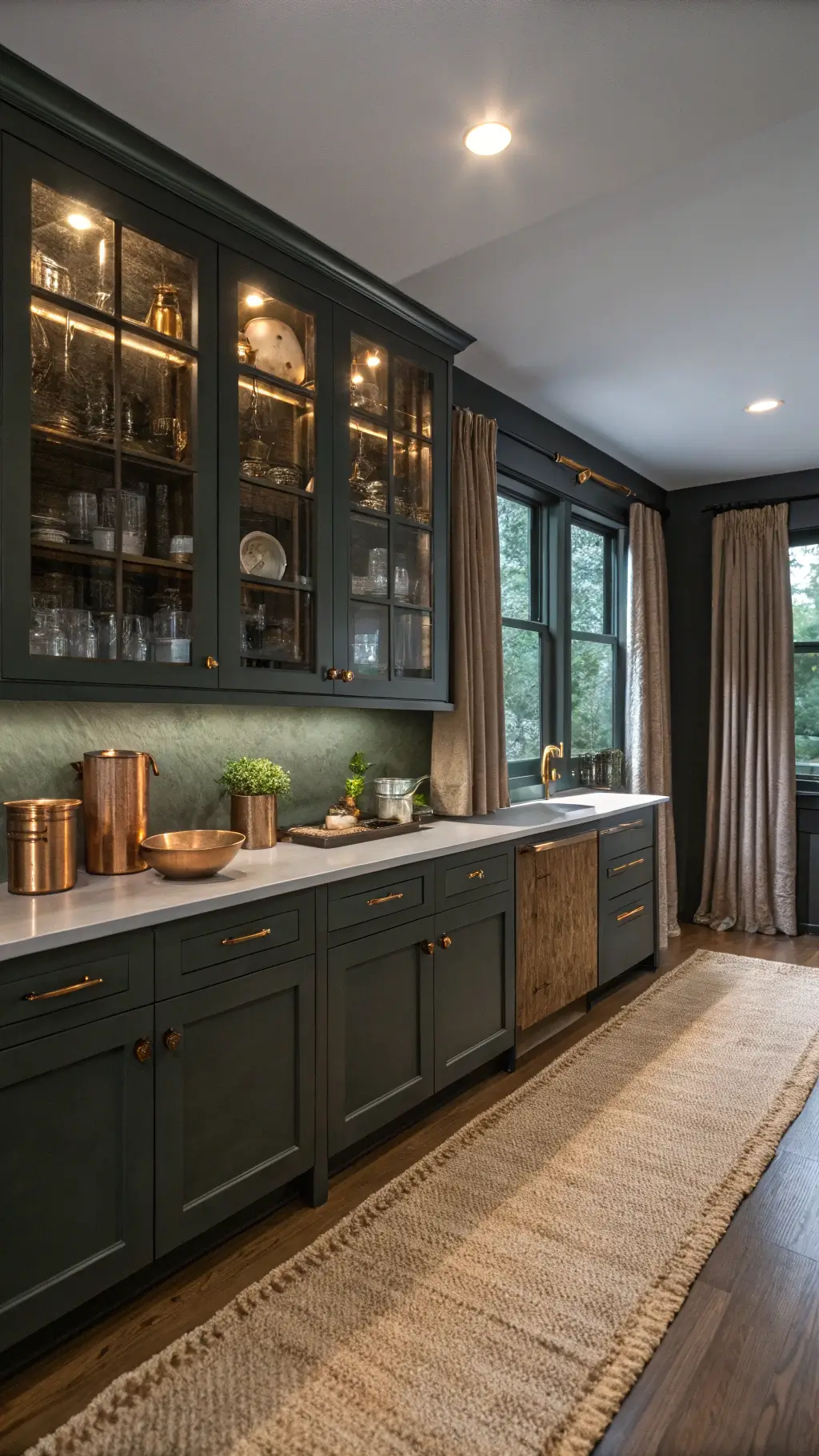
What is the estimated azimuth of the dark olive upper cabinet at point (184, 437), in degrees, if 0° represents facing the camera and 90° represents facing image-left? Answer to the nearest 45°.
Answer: approximately 315°

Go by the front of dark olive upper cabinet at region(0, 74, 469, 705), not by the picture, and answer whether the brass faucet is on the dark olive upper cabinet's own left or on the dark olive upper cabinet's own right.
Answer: on the dark olive upper cabinet's own left

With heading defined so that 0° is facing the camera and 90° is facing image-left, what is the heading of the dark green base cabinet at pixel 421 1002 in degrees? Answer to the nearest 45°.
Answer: approximately 315°

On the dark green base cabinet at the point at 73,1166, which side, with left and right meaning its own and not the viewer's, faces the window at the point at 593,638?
left

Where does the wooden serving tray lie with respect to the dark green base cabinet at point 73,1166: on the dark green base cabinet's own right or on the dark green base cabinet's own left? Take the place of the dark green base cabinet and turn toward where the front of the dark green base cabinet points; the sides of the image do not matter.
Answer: on the dark green base cabinet's own left

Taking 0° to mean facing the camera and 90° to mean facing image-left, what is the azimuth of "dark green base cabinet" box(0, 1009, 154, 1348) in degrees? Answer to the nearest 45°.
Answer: approximately 315°

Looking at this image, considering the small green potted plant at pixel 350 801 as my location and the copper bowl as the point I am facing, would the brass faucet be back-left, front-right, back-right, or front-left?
back-left

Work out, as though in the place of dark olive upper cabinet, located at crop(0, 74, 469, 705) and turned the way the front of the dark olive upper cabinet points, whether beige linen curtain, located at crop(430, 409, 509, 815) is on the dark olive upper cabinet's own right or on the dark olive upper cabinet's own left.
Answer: on the dark olive upper cabinet's own left
